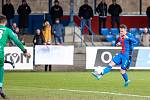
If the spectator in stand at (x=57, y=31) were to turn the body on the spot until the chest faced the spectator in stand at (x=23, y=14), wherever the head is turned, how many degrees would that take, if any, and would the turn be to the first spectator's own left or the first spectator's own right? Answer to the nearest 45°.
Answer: approximately 135° to the first spectator's own right

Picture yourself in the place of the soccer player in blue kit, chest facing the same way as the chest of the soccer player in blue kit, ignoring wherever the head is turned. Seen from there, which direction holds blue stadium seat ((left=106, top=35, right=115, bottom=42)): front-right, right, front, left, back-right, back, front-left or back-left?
back-right

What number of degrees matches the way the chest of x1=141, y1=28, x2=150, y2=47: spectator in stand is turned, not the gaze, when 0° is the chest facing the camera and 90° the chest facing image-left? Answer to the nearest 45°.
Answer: approximately 0°

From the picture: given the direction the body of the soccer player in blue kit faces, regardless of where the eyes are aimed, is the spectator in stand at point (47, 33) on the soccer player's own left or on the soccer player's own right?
on the soccer player's own right

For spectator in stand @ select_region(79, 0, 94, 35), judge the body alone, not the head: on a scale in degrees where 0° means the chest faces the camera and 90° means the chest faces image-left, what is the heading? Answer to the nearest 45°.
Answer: approximately 0°

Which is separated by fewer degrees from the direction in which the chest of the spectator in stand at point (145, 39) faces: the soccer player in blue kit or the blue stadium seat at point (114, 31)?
the soccer player in blue kit
